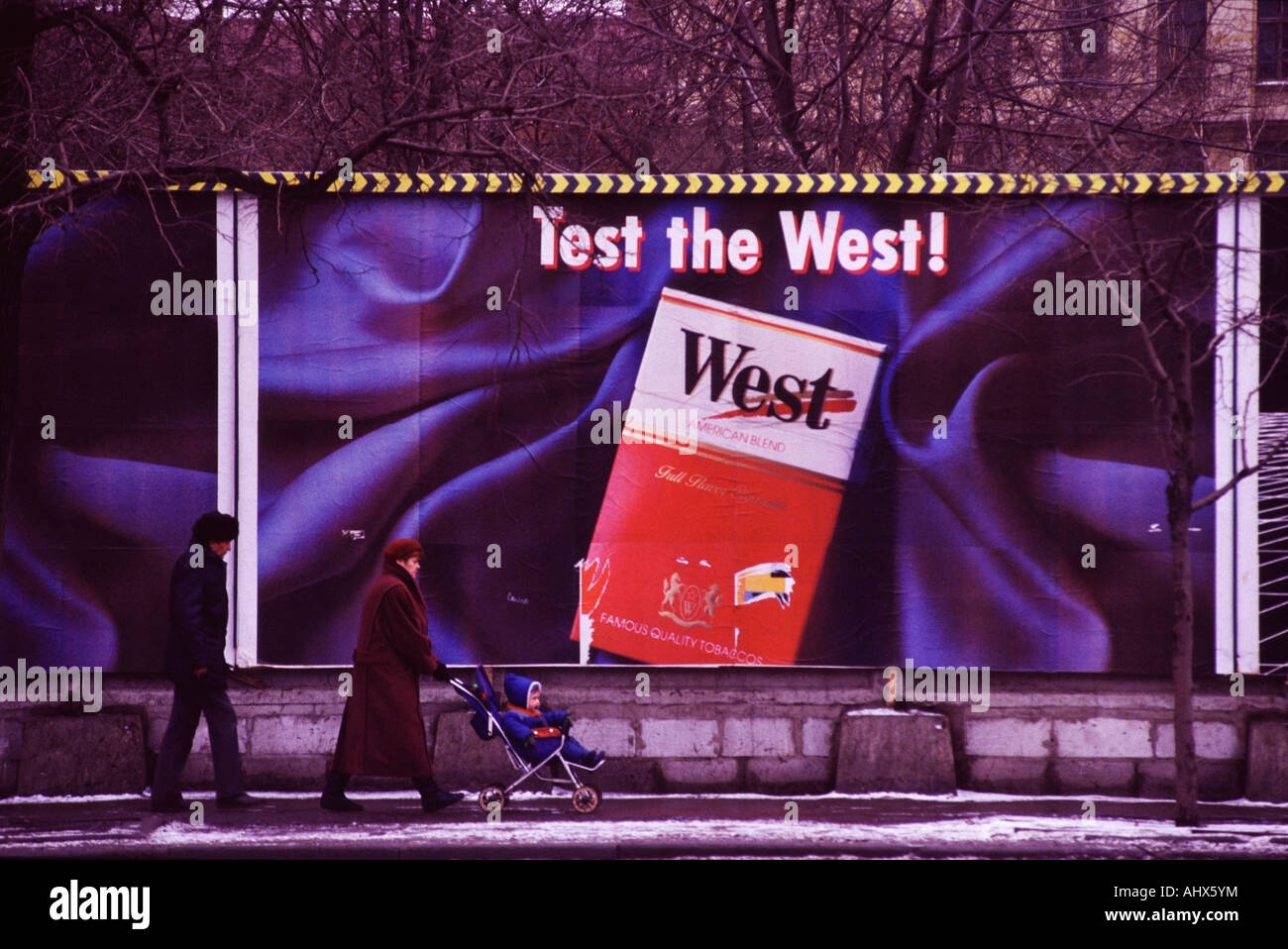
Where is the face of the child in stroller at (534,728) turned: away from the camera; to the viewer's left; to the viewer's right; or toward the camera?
to the viewer's right

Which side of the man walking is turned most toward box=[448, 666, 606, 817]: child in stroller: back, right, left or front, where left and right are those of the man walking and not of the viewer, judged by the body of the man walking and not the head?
front

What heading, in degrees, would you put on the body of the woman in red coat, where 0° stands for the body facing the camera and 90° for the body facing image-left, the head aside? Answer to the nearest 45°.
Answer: approximately 270°

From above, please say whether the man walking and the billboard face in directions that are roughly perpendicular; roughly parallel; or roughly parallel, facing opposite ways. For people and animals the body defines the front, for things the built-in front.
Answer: roughly perpendicular

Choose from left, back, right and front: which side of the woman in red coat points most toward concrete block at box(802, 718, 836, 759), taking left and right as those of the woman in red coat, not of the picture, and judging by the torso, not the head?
front

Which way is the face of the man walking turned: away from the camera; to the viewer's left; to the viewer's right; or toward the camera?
to the viewer's right

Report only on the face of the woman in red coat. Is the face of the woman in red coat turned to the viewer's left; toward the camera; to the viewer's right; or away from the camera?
to the viewer's right

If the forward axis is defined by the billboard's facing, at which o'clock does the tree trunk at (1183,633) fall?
The tree trunk is roughly at 10 o'clock from the billboard.

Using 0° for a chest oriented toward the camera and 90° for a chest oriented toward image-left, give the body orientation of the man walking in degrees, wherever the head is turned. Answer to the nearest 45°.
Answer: approximately 270°

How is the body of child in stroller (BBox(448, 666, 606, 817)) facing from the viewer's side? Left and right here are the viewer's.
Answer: facing to the right of the viewer
